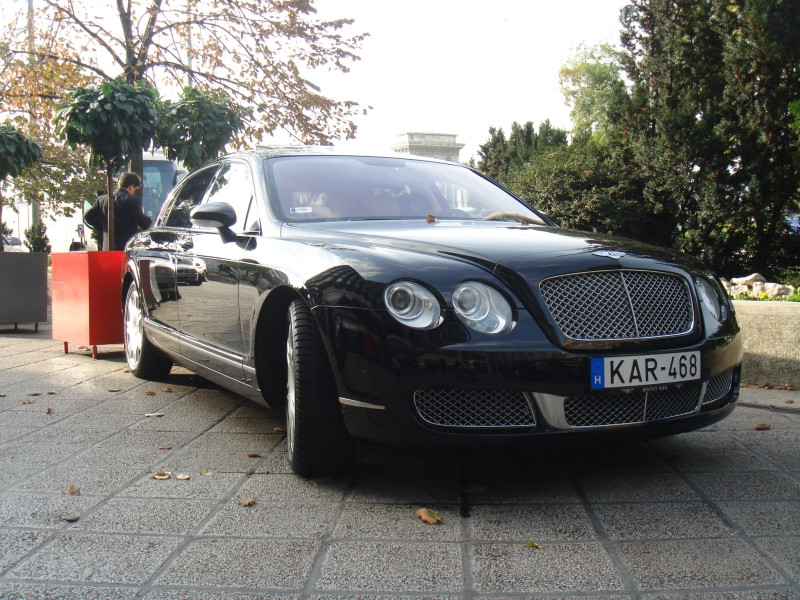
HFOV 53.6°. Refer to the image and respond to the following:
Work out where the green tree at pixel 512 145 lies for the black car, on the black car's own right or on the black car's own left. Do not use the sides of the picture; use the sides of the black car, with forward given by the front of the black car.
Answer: on the black car's own left

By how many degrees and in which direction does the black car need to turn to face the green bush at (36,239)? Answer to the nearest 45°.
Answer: approximately 180°

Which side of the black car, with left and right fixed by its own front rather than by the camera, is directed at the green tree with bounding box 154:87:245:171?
back

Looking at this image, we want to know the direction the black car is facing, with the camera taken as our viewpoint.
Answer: facing the viewer and to the right of the viewer

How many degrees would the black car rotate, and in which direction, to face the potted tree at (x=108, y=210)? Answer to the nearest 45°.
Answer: approximately 180°

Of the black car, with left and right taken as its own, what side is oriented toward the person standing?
back

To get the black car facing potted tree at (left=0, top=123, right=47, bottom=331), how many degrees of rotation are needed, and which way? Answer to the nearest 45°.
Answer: approximately 180°
